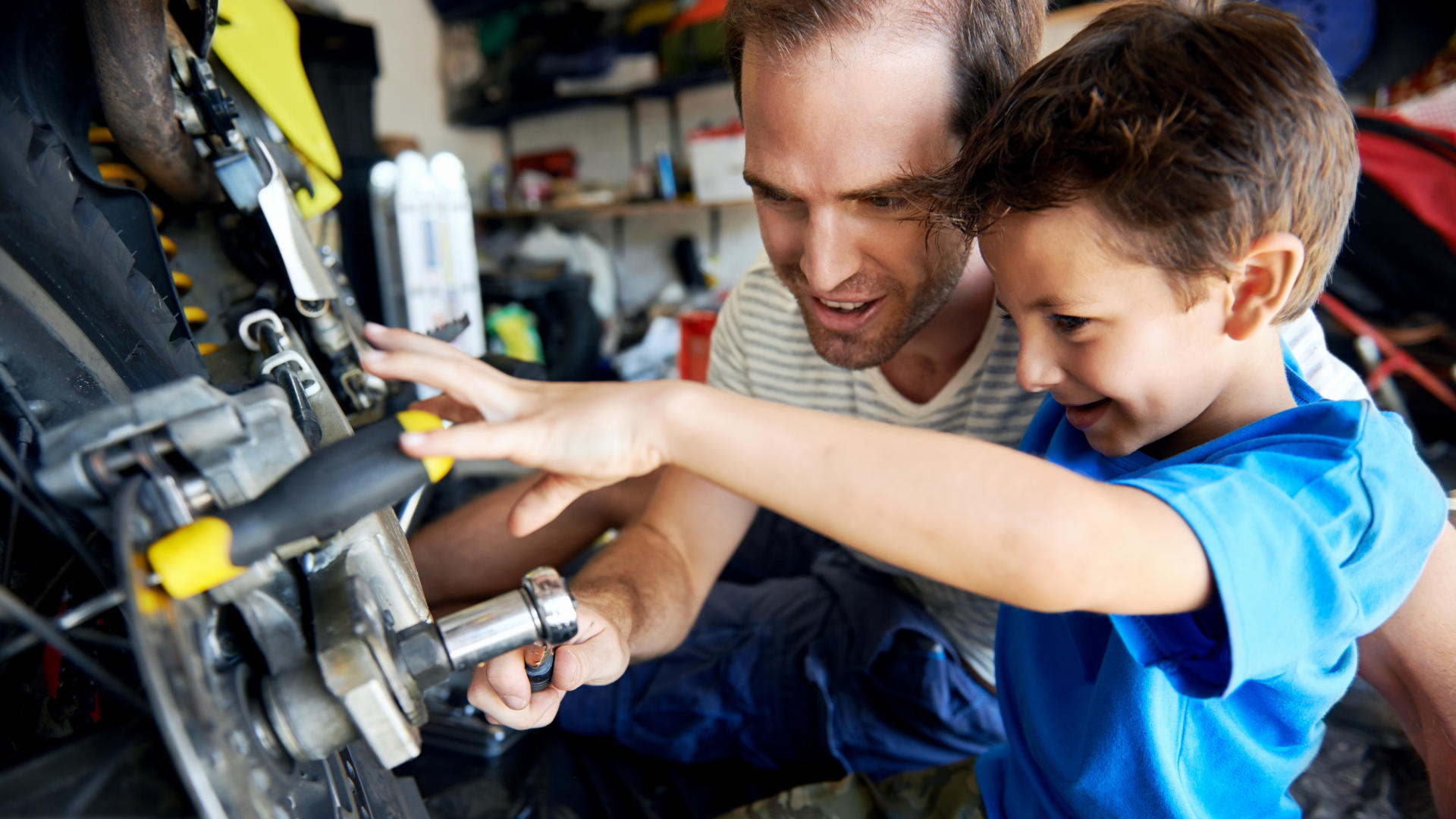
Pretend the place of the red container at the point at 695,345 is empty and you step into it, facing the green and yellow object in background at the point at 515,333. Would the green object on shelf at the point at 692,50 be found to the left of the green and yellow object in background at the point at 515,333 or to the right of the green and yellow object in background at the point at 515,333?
right

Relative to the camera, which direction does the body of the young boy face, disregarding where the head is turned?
to the viewer's left

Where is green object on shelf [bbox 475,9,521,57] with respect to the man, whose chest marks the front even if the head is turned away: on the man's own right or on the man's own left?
on the man's own right

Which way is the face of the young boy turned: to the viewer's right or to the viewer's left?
to the viewer's left

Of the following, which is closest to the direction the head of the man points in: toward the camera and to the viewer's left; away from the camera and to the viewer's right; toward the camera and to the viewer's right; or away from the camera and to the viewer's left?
toward the camera and to the viewer's left

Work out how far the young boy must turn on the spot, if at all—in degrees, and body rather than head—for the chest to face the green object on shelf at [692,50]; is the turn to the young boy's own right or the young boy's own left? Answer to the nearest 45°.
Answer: approximately 90° to the young boy's own right

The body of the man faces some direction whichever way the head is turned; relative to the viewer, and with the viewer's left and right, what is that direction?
facing the viewer and to the left of the viewer
